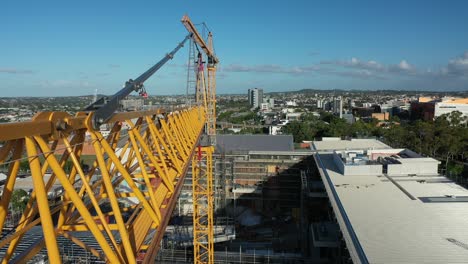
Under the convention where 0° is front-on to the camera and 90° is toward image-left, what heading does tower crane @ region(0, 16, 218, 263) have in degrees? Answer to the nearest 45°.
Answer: approximately 45°
